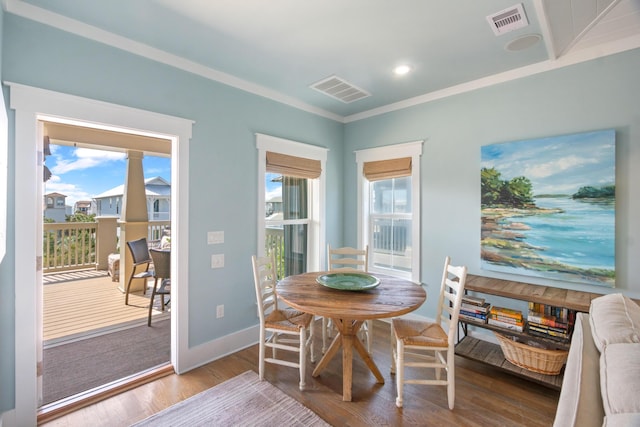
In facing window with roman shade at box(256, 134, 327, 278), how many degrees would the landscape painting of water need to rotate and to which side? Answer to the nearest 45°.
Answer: approximately 45° to its right

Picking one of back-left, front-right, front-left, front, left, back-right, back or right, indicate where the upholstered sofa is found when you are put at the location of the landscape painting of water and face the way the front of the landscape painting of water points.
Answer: front-left

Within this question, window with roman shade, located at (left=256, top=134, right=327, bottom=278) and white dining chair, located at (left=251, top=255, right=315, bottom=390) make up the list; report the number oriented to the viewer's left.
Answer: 0

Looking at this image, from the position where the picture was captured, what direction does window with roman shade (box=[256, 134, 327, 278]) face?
facing the viewer and to the right of the viewer

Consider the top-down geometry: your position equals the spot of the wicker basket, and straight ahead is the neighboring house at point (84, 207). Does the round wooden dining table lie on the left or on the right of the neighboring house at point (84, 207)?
left

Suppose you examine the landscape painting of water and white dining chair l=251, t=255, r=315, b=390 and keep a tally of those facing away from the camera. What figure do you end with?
0

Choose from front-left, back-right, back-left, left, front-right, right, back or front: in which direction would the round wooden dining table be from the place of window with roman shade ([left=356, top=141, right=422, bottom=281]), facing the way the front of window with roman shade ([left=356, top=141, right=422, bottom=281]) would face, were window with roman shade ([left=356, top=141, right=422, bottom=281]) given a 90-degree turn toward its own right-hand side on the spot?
back-left

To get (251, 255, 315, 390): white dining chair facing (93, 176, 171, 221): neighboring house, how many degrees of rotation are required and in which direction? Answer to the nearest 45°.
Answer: approximately 180°

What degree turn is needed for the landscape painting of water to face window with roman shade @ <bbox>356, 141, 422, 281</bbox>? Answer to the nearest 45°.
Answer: approximately 45° to its right

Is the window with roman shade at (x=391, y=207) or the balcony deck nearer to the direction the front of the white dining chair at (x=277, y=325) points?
the window with roman shade

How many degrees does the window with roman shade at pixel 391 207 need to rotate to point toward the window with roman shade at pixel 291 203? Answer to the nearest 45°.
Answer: approximately 45° to its right

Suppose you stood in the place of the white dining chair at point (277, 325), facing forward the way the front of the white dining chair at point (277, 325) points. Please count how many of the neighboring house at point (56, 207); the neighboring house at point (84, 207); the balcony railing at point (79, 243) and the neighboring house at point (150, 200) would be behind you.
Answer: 4

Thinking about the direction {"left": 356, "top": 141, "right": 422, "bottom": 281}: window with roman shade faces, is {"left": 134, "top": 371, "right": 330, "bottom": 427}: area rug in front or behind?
in front

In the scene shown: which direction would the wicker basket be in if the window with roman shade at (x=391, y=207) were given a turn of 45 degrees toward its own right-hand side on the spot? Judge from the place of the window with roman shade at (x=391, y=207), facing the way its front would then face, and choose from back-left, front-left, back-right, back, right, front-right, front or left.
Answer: back-left

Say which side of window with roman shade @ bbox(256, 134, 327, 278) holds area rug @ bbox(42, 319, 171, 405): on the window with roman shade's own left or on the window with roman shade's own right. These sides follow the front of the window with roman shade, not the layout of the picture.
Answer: on the window with roman shade's own right

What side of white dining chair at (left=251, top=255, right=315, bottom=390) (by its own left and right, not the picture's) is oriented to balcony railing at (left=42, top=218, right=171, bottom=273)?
back

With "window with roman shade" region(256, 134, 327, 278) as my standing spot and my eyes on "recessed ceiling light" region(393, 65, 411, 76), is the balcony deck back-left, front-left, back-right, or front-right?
back-right

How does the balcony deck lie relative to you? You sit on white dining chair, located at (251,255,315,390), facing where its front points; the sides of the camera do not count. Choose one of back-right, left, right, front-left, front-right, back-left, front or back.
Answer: back
